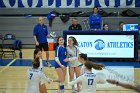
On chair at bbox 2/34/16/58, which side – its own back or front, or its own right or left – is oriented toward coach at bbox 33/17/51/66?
left

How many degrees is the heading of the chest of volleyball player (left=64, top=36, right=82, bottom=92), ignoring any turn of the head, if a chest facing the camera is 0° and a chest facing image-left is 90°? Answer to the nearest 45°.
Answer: approximately 45°

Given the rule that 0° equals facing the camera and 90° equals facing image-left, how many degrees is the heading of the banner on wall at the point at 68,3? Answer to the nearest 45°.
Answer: approximately 0°
